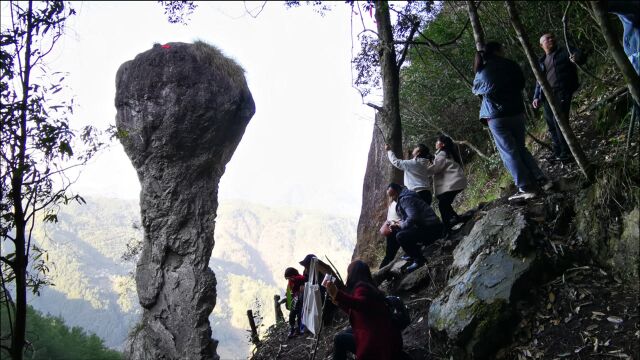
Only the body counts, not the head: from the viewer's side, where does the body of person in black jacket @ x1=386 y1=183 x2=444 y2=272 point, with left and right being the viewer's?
facing to the left of the viewer

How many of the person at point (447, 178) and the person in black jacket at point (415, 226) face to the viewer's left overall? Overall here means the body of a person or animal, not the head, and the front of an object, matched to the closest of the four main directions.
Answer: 2

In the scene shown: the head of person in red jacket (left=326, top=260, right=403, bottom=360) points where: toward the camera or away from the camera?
away from the camera

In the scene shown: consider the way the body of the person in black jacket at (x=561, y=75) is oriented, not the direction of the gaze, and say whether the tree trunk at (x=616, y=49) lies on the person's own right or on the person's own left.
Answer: on the person's own left

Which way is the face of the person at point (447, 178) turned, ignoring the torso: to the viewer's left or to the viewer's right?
to the viewer's left

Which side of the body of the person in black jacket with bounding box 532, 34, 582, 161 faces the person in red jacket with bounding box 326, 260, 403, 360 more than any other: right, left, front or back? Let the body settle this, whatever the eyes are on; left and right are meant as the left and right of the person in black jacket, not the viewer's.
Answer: front

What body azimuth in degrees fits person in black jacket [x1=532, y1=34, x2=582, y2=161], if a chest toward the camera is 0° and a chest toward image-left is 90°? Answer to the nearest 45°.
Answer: approximately 45°

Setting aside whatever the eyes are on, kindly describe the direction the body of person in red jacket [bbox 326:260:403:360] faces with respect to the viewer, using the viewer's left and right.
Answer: facing away from the viewer and to the left of the viewer

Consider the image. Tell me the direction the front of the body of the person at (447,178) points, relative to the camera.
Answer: to the viewer's left
